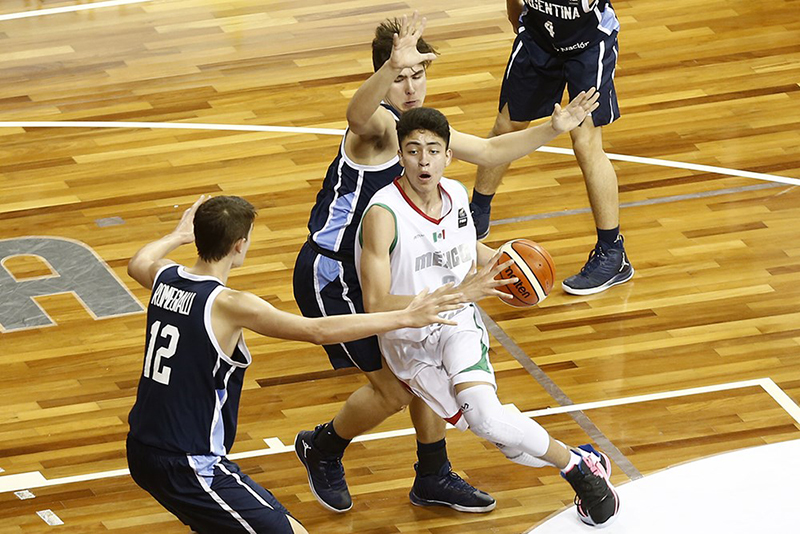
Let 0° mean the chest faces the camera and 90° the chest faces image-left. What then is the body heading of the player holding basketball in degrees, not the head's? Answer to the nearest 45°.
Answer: approximately 315°
